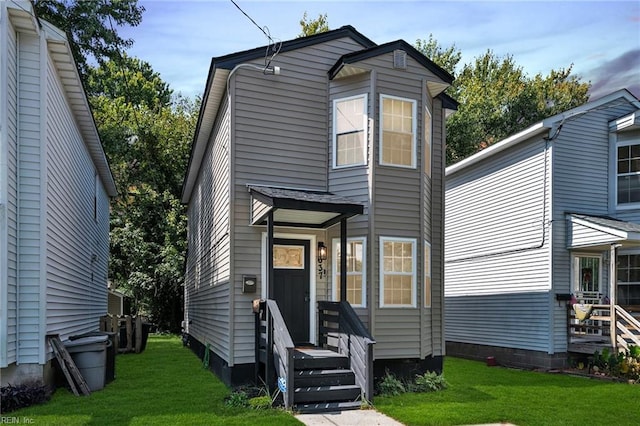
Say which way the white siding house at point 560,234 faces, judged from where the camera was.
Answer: facing the viewer and to the right of the viewer

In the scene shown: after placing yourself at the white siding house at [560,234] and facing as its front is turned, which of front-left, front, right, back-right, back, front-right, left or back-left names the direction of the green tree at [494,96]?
back-left

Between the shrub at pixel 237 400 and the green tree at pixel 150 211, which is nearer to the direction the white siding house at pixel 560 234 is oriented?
the shrub

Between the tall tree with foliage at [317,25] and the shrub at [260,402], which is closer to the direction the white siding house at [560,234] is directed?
the shrub

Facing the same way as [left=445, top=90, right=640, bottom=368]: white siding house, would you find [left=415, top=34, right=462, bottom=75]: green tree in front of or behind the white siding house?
behind
